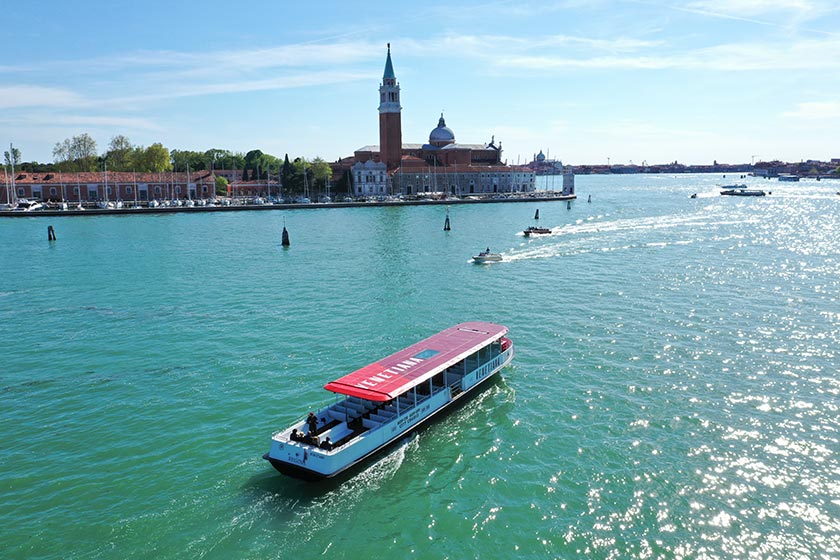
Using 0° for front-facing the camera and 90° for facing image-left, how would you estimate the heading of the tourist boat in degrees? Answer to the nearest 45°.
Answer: approximately 225°
